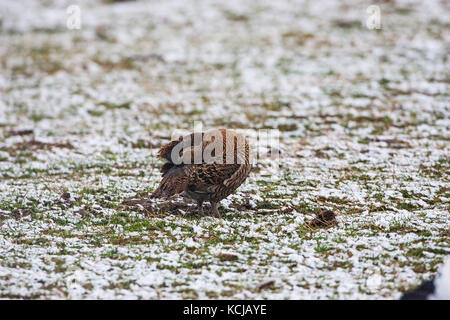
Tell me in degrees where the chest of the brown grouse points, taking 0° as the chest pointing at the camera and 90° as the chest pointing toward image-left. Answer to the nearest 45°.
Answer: approximately 270°
